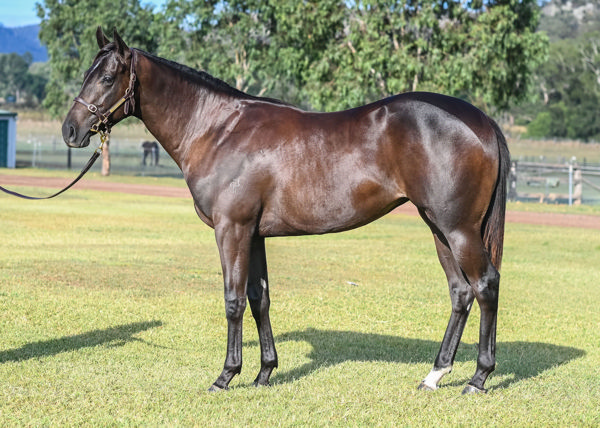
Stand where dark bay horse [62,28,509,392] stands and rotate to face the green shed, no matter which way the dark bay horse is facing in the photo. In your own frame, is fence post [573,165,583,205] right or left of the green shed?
right

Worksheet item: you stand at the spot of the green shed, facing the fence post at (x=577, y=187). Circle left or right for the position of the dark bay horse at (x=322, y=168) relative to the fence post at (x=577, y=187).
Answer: right

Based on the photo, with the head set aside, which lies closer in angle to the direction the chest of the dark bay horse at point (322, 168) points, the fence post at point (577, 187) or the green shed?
the green shed

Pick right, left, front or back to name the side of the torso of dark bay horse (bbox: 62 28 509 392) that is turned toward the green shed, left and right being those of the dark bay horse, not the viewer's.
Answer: right

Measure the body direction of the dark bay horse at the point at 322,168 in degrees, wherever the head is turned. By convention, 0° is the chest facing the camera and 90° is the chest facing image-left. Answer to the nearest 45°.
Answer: approximately 90°

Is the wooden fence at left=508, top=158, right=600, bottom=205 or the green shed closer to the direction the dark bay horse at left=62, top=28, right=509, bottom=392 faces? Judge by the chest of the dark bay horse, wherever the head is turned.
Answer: the green shed

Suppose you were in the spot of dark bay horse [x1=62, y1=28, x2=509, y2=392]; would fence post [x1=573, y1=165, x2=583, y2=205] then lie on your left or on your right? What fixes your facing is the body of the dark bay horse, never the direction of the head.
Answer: on your right
